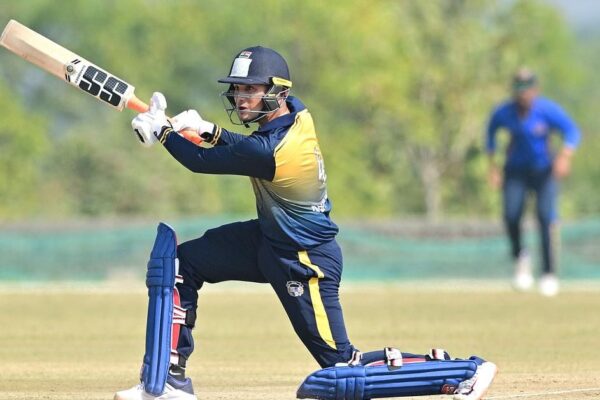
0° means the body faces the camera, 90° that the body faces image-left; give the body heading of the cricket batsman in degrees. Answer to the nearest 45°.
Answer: approximately 90°

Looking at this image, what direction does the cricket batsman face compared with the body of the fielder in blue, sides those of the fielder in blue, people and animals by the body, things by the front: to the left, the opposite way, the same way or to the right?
to the right

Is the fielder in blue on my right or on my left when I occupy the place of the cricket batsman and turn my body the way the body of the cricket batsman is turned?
on my right

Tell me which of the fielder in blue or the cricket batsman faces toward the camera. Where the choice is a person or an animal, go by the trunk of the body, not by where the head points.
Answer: the fielder in blue

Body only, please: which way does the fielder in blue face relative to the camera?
toward the camera

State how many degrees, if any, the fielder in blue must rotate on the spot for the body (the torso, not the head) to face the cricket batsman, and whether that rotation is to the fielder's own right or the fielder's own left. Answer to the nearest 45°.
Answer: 0° — they already face them
